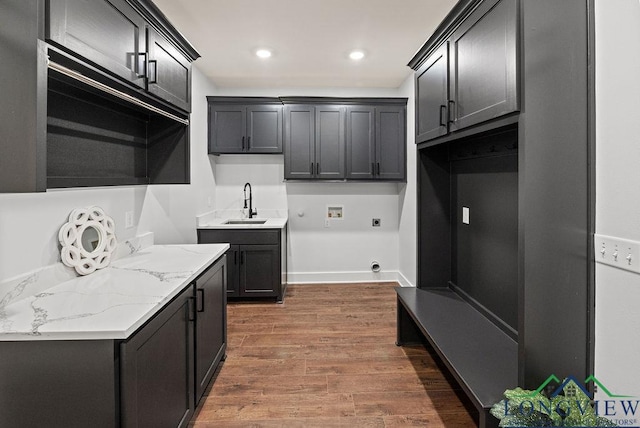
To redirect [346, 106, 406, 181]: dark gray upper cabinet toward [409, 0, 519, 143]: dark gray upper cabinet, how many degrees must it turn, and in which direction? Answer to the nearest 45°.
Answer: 0° — it already faces it

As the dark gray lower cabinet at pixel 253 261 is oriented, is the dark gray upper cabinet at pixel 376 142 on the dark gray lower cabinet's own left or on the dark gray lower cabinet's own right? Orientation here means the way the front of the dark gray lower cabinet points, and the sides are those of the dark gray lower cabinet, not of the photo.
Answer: on the dark gray lower cabinet's own left

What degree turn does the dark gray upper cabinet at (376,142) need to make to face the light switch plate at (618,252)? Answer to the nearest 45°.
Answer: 0° — it already faces it

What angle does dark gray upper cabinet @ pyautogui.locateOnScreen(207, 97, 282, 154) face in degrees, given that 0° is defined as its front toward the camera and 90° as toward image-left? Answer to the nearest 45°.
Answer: approximately 0°

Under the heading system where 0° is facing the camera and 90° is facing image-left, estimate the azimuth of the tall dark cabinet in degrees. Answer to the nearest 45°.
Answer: approximately 45°

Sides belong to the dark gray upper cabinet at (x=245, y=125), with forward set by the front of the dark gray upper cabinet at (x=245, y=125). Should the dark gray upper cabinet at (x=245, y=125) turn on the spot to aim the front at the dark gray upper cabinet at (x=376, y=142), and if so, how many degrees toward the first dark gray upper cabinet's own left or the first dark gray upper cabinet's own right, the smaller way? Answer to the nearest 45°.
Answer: approximately 90° to the first dark gray upper cabinet's own left

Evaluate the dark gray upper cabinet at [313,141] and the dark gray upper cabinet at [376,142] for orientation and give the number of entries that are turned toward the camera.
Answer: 2

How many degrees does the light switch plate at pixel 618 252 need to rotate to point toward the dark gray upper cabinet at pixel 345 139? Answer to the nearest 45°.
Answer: approximately 90° to its right

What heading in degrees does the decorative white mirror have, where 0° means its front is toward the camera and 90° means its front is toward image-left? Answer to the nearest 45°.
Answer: approximately 315°
